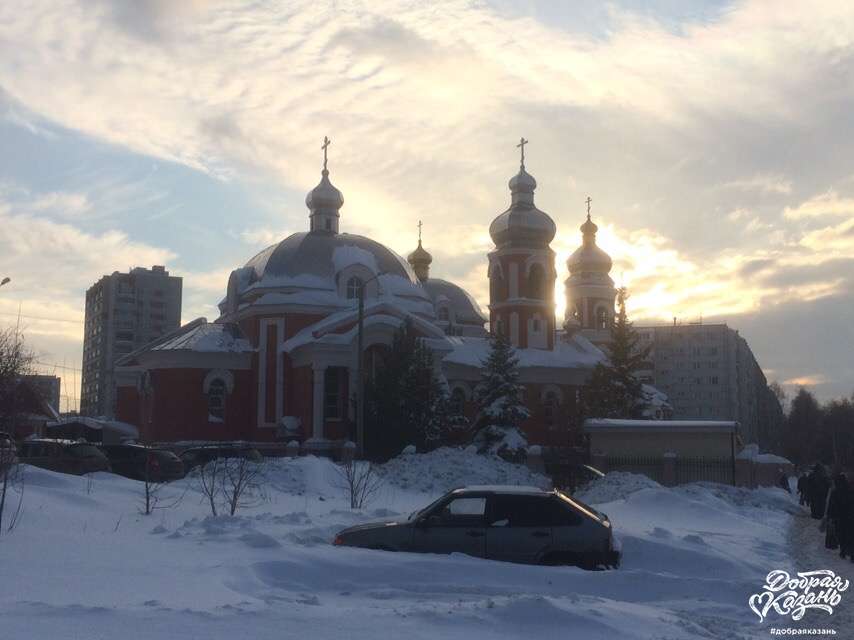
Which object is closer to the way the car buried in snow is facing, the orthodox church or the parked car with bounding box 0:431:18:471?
the parked car

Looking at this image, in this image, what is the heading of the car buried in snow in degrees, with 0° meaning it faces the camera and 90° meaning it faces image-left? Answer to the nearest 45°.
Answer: approximately 90°

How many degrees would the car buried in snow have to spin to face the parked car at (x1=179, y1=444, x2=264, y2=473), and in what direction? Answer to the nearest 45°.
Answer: approximately 45° to its right

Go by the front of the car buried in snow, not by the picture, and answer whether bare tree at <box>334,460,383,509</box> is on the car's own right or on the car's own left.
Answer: on the car's own right

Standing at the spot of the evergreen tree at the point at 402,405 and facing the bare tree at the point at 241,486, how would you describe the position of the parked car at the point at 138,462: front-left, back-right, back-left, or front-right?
front-right

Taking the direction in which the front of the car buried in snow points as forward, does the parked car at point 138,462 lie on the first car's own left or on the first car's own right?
on the first car's own right

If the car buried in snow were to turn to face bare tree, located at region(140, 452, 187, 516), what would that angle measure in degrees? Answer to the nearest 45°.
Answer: approximately 45° to its right

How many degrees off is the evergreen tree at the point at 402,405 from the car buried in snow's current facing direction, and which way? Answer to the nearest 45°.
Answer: approximately 90° to its right

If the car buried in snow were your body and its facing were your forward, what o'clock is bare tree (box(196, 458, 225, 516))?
The bare tree is roughly at 2 o'clock from the car buried in snow.

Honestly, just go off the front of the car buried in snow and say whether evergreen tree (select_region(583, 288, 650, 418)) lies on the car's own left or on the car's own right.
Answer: on the car's own right

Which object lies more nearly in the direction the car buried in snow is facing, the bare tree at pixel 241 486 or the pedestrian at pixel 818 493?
the bare tree

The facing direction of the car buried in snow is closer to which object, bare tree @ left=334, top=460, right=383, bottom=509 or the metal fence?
the bare tree

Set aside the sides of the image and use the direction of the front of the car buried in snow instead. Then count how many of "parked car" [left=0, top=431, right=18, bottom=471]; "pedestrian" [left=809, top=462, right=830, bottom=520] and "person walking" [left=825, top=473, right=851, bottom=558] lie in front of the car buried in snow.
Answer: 1

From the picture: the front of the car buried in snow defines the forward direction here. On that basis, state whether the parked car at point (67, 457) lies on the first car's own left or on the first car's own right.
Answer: on the first car's own right

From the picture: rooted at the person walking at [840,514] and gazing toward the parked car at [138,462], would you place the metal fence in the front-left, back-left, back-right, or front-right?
front-right

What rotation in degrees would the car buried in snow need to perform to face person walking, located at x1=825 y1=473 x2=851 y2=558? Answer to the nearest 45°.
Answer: approximately 135° to its right

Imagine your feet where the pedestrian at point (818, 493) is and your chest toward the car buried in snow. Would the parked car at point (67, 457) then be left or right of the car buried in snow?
right
